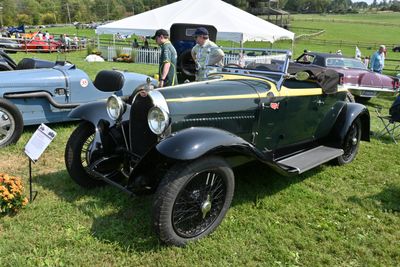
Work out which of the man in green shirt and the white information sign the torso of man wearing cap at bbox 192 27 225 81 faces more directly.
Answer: the white information sign

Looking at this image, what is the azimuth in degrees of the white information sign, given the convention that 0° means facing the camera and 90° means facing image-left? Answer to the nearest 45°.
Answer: approximately 45°

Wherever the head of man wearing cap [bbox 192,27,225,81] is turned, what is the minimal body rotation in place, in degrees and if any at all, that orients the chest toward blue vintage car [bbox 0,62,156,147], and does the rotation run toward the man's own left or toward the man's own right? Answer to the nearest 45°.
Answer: approximately 45° to the man's own right

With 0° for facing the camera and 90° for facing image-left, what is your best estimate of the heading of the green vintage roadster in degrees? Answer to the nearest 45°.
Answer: approximately 45°

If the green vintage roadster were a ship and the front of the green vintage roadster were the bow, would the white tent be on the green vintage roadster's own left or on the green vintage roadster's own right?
on the green vintage roadster's own right

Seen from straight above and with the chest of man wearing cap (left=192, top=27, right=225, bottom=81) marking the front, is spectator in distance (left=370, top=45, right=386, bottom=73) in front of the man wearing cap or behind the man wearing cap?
behind

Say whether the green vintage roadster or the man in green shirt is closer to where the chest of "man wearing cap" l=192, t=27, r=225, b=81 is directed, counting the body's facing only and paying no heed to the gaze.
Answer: the green vintage roadster

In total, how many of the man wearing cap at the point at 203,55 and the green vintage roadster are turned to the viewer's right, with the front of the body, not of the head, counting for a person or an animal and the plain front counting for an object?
0

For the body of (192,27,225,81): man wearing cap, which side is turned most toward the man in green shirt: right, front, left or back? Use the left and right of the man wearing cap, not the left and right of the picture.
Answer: right

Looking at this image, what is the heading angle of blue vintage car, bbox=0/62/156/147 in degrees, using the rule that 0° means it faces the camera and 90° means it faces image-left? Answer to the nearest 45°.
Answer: approximately 90°
